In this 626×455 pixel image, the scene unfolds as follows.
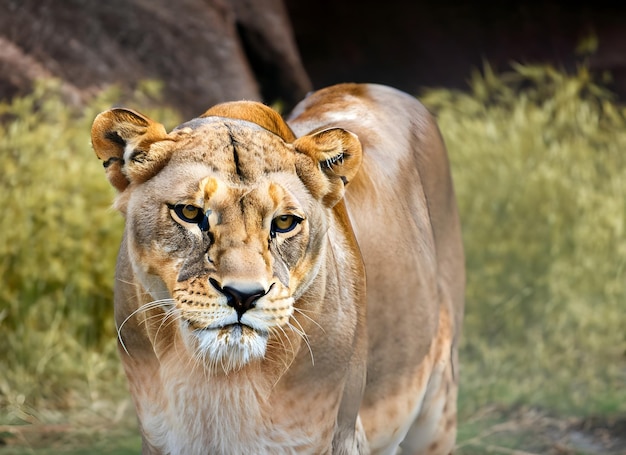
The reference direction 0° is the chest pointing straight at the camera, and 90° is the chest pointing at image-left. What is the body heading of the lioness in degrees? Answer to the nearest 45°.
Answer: approximately 45°
